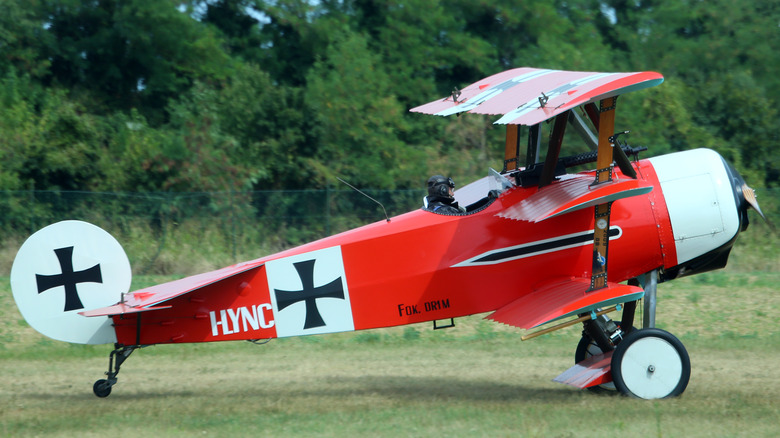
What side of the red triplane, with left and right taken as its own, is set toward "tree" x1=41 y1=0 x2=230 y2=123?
left

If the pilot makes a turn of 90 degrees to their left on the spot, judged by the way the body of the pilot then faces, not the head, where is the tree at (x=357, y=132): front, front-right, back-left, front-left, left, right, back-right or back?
front

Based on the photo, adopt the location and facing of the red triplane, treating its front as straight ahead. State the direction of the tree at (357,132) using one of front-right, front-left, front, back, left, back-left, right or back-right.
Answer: left

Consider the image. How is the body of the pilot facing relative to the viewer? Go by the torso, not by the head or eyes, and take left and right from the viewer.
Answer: facing to the right of the viewer

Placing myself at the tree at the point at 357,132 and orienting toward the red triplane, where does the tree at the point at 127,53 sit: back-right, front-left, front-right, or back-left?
back-right

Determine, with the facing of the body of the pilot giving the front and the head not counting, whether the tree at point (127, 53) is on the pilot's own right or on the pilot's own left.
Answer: on the pilot's own left

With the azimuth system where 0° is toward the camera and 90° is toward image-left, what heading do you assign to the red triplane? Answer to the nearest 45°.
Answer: approximately 270°
